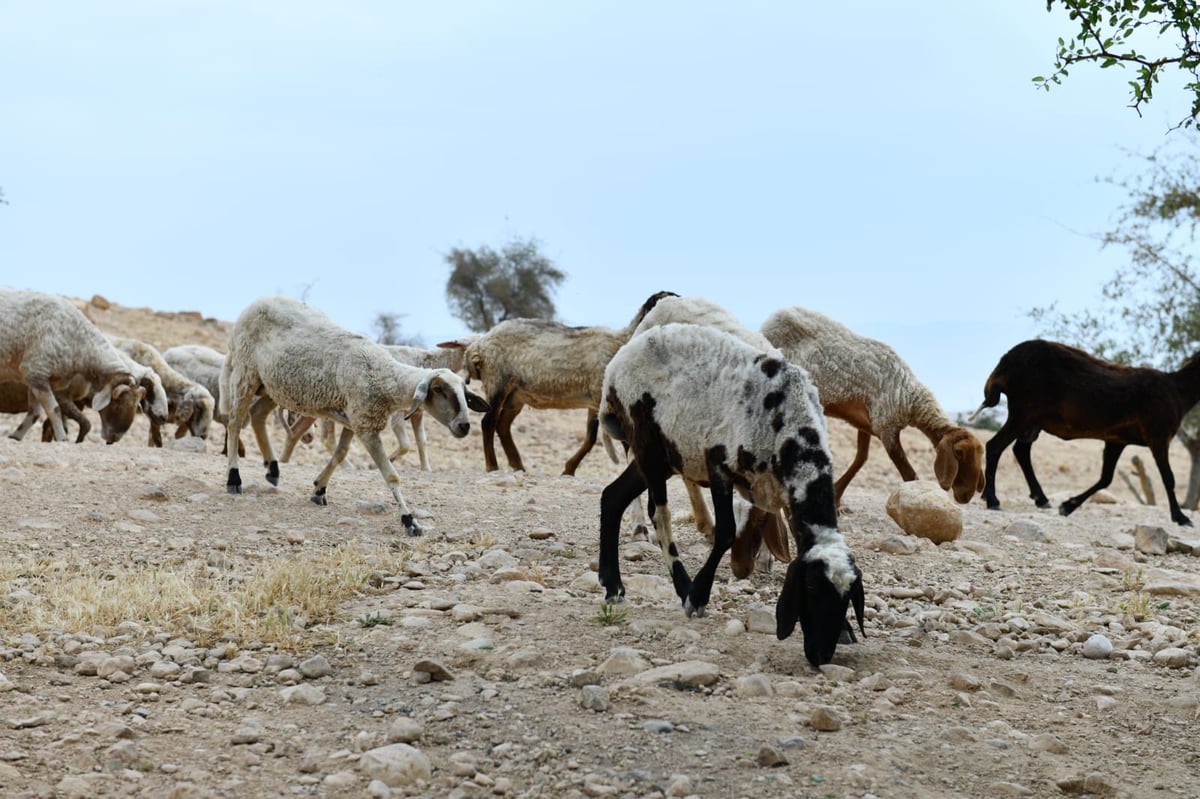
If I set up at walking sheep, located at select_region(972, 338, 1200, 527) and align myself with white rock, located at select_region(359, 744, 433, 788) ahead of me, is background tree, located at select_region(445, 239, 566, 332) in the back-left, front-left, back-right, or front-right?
back-right

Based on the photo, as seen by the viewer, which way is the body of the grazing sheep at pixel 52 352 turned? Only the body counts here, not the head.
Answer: to the viewer's right

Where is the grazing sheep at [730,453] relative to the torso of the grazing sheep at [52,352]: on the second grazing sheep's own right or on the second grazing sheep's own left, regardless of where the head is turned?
on the second grazing sheep's own right

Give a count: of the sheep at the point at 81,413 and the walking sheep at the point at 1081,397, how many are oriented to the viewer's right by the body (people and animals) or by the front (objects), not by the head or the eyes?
2

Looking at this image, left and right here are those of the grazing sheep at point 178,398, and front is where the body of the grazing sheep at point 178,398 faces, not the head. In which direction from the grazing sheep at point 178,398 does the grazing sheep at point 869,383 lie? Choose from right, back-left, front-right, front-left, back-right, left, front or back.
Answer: front-right

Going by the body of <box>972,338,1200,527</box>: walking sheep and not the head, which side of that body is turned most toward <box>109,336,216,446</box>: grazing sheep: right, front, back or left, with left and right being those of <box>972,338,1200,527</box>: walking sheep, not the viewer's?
back

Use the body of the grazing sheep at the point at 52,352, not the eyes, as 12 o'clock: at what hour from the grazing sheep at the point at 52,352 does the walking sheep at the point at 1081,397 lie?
the walking sheep at the point at 1081,397 is roughly at 1 o'clock from the grazing sheep at the point at 52,352.

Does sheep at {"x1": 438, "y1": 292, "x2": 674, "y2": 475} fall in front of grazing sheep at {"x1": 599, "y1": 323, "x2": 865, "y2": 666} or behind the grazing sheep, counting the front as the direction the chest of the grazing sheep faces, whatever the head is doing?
behind

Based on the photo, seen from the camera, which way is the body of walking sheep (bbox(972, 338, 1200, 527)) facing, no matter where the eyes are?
to the viewer's right

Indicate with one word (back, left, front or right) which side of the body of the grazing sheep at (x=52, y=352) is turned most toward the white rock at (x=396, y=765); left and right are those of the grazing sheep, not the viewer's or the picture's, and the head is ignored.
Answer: right

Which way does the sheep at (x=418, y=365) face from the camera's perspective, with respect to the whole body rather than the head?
to the viewer's right

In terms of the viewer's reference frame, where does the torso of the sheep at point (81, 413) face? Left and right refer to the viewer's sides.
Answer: facing to the right of the viewer

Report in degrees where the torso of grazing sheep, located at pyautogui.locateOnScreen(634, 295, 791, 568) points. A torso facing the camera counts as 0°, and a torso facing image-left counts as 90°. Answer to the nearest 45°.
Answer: approximately 315°
